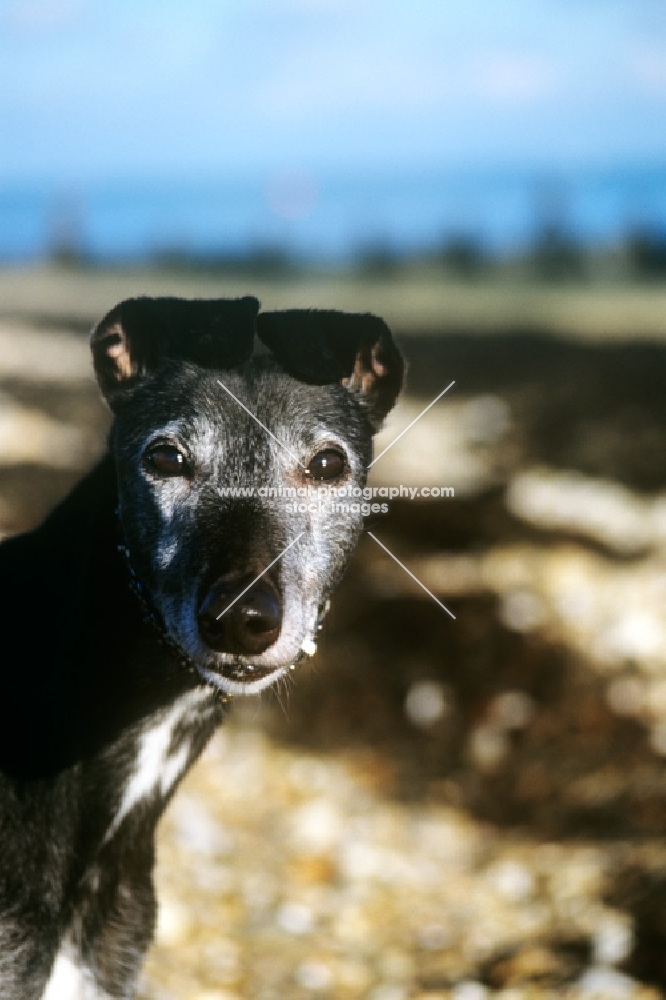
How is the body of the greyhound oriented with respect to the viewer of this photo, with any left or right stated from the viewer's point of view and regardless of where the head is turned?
facing the viewer and to the right of the viewer
